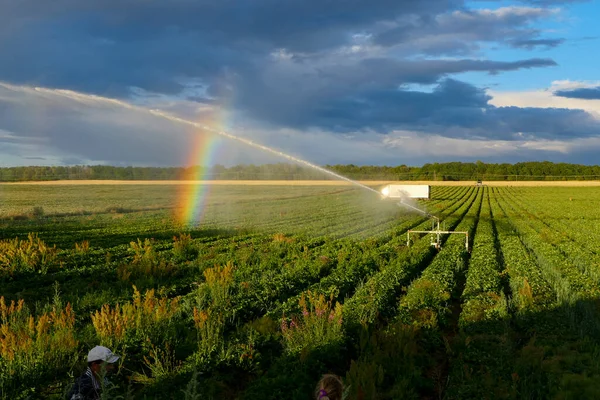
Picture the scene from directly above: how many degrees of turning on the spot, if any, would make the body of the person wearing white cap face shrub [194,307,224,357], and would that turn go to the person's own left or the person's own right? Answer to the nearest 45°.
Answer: approximately 45° to the person's own left

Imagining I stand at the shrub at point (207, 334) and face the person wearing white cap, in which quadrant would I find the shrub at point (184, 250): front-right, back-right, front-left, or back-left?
back-right

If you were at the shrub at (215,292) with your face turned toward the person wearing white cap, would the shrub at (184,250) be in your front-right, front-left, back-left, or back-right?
back-right

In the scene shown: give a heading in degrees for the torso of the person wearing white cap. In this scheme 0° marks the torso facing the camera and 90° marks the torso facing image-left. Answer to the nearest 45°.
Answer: approximately 270°

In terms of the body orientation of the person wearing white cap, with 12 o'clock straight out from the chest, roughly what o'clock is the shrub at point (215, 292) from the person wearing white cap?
The shrub is roughly at 10 o'clock from the person wearing white cap.

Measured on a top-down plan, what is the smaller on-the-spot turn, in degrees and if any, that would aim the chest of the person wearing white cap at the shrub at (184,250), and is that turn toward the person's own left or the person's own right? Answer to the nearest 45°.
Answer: approximately 90° to the person's own left
